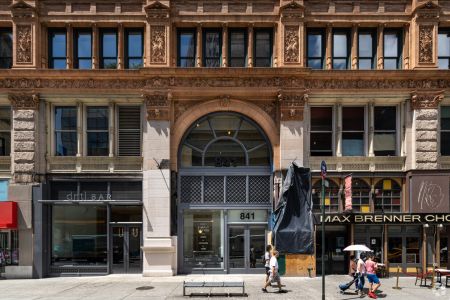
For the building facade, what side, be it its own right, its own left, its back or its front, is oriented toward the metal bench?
front

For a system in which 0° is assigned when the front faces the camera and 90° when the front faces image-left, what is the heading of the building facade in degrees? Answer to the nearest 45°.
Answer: approximately 0°
